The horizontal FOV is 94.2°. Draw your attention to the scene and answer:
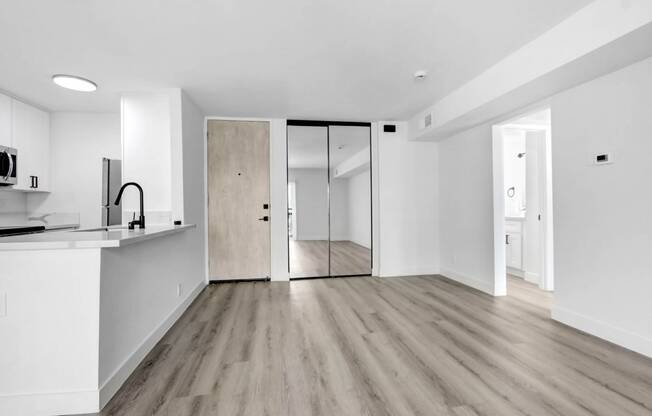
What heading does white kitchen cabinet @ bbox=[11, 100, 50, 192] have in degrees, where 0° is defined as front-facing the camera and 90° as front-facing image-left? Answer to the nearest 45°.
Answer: approximately 315°

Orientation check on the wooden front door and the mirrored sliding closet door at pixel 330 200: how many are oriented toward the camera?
2

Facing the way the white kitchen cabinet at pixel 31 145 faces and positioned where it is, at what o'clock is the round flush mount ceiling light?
The round flush mount ceiling light is roughly at 1 o'clock from the white kitchen cabinet.

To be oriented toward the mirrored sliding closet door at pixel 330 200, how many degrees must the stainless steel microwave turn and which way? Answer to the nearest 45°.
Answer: approximately 45° to its left

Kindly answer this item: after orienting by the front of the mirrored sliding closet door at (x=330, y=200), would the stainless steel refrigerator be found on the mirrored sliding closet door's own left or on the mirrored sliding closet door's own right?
on the mirrored sliding closet door's own right

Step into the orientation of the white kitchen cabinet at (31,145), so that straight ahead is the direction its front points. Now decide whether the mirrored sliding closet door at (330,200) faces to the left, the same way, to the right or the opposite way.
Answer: to the right

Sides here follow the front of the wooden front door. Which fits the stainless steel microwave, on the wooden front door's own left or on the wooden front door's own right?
on the wooden front door's own right

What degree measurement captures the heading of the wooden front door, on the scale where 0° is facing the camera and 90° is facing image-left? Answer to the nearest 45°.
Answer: approximately 0°

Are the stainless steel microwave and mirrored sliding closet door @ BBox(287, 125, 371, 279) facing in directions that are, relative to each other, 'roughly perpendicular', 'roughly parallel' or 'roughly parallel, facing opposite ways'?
roughly perpendicular

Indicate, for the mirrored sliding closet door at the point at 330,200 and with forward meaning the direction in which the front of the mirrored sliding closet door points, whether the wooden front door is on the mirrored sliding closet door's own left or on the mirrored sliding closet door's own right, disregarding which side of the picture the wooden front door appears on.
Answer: on the mirrored sliding closet door's own right

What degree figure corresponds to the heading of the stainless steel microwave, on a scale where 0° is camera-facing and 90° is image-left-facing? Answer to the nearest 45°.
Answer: approximately 315°

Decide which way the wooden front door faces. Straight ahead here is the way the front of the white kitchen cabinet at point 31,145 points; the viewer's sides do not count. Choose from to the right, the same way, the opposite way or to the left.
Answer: to the right
